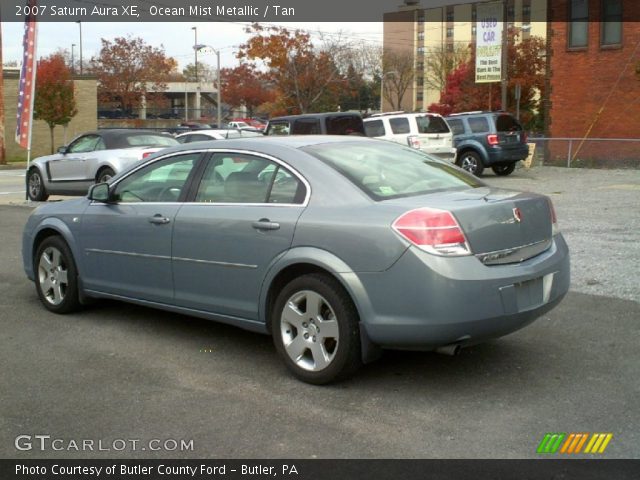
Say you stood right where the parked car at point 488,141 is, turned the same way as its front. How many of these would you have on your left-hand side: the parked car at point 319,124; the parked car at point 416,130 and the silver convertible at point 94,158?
3

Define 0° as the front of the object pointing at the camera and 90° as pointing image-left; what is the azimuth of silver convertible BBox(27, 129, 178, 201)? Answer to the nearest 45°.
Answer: approximately 135°

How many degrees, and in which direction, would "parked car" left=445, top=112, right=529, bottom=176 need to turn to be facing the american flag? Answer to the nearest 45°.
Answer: approximately 90° to its left

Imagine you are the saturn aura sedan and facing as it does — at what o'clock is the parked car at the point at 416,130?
The parked car is roughly at 2 o'clock from the saturn aura sedan.

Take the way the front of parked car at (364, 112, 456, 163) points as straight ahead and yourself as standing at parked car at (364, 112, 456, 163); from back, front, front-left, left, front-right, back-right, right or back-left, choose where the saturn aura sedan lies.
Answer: back-left

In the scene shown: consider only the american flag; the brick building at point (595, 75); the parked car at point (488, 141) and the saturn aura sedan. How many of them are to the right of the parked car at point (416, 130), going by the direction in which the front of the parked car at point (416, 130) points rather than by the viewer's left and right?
2

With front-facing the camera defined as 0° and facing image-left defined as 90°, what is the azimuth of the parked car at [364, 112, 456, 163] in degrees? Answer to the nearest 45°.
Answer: approximately 135°

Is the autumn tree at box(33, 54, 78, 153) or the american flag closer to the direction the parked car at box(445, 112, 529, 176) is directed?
the autumn tree

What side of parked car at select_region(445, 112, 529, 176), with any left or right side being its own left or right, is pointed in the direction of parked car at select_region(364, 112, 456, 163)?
left
